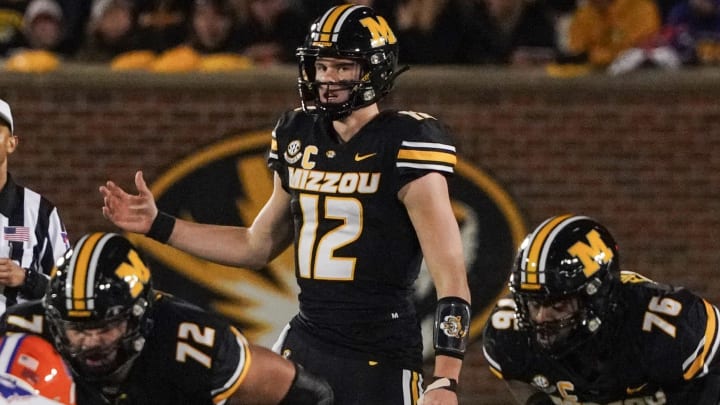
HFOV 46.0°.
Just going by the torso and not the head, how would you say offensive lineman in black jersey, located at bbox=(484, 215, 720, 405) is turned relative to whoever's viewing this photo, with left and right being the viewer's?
facing the viewer and to the left of the viewer

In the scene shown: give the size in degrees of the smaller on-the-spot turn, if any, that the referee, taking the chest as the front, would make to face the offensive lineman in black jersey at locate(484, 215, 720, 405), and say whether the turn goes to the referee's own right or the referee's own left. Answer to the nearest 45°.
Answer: approximately 45° to the referee's own left

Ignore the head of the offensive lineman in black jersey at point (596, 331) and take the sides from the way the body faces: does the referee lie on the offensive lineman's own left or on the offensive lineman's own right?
on the offensive lineman's own right

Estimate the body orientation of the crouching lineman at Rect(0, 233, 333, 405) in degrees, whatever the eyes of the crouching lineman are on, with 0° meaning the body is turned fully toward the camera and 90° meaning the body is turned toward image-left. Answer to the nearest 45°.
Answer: approximately 45°

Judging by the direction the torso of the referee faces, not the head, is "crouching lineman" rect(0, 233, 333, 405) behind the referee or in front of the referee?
in front

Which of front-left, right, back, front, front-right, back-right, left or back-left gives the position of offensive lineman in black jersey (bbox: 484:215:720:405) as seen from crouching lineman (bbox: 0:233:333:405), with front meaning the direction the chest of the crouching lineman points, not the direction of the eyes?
back-left

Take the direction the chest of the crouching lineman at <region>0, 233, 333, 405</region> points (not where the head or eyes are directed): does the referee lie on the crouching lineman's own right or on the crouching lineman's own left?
on the crouching lineman's own right

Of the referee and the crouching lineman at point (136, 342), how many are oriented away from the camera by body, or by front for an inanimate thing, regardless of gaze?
0
